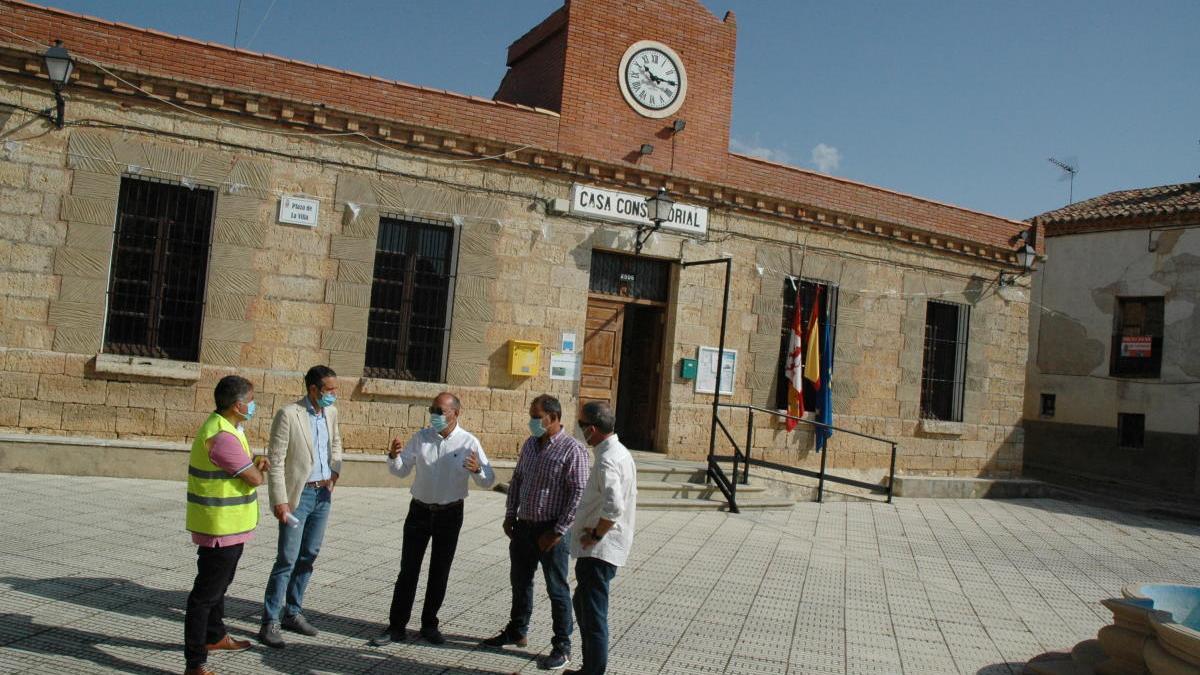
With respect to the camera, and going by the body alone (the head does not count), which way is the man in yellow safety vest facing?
to the viewer's right

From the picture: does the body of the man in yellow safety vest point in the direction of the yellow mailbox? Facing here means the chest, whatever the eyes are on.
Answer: no

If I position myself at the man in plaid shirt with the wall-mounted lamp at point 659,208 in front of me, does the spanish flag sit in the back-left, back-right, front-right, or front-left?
front-right

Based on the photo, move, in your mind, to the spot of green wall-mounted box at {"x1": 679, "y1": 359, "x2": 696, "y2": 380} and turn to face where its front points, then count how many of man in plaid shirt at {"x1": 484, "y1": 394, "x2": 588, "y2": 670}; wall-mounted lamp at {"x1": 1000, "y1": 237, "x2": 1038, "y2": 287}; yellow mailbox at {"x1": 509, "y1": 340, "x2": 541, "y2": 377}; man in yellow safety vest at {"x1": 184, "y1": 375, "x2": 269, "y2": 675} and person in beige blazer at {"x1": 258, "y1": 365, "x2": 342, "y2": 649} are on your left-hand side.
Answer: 1

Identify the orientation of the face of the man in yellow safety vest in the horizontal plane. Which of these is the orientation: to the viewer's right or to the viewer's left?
to the viewer's right

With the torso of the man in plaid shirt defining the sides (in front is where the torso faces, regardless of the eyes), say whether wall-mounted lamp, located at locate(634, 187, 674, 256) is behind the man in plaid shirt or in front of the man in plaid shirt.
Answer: behind

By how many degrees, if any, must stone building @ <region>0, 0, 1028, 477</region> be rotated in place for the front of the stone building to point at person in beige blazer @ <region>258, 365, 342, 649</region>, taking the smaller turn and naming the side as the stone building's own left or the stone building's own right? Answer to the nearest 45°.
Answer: approximately 45° to the stone building's own right

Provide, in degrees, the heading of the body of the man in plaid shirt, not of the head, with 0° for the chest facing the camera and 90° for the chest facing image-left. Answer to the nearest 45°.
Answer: approximately 45°

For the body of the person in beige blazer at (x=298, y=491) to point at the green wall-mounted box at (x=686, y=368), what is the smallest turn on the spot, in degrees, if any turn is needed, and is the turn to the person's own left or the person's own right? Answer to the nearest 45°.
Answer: approximately 90° to the person's own left

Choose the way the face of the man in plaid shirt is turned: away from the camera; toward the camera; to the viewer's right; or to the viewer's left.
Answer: to the viewer's left

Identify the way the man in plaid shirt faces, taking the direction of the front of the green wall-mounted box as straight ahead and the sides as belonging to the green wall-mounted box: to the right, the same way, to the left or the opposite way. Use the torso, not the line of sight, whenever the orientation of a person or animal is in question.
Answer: to the right

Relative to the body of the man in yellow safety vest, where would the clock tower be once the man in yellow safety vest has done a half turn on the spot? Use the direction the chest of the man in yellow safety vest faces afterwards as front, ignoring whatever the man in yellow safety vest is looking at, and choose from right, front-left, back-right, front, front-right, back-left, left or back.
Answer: back-right

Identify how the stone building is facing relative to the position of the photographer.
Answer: facing the viewer and to the right of the viewer

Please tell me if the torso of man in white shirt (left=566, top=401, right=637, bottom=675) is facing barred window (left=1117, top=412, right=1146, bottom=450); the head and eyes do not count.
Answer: no

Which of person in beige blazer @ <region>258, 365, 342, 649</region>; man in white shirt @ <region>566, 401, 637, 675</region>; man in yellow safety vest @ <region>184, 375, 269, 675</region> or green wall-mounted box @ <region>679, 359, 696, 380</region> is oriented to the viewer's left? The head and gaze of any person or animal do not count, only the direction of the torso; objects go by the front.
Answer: the man in white shirt

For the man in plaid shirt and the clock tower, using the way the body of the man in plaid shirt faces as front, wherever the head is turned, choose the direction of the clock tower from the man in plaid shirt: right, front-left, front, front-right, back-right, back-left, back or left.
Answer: back-right

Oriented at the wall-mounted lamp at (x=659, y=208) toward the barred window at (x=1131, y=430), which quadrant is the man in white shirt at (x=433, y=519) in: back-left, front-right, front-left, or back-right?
back-right

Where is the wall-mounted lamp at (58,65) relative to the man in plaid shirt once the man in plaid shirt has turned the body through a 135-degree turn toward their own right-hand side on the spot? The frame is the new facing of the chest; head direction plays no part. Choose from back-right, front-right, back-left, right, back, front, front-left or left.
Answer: front-left

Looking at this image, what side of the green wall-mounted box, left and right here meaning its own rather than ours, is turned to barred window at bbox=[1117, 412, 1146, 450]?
left

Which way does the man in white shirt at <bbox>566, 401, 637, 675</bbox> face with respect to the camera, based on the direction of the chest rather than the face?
to the viewer's left

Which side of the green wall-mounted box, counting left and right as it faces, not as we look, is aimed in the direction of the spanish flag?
left
